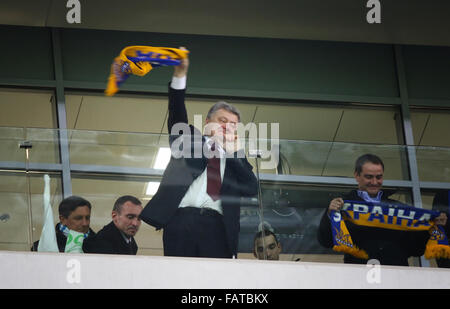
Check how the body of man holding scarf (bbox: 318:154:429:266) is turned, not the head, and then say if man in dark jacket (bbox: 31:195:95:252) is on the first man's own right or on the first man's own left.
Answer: on the first man's own right

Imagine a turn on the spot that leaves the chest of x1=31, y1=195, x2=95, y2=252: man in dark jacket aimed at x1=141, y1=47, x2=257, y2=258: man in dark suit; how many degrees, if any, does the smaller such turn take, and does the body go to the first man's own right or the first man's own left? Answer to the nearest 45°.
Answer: approximately 45° to the first man's own left

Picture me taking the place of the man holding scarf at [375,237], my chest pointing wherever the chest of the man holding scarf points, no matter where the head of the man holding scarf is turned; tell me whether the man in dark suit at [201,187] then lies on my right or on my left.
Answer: on my right

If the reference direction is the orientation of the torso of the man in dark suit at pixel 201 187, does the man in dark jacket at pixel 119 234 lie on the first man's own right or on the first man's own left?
on the first man's own right

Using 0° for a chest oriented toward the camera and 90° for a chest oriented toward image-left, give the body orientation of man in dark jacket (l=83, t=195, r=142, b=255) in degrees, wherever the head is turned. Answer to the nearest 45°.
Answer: approximately 315°

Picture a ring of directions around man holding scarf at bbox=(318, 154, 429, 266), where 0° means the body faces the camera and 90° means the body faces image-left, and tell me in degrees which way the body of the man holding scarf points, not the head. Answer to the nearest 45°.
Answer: approximately 315°

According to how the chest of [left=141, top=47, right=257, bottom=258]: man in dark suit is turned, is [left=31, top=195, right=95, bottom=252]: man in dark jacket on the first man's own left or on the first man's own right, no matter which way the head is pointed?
on the first man's own right

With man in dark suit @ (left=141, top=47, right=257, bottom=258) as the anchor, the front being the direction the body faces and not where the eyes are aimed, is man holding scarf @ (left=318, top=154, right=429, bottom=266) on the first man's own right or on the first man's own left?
on the first man's own left

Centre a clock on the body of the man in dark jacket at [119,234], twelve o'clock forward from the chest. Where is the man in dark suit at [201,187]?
The man in dark suit is roughly at 11 o'clock from the man in dark jacket.
